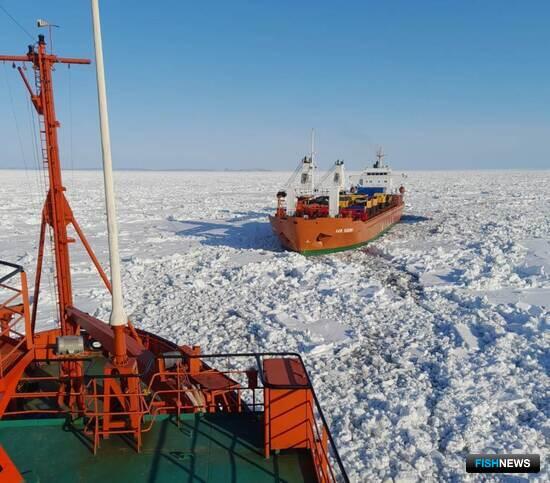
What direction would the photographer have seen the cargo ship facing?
facing the viewer and to the left of the viewer
